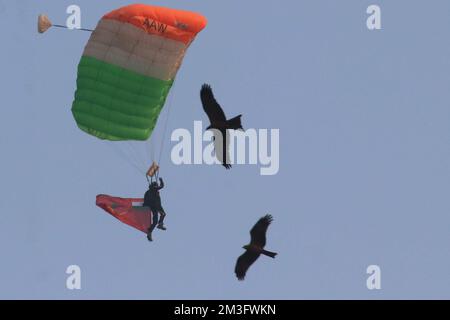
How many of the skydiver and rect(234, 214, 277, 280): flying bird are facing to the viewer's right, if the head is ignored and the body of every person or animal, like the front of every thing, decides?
1

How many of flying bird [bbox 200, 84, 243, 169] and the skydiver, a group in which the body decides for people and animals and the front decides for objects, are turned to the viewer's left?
1

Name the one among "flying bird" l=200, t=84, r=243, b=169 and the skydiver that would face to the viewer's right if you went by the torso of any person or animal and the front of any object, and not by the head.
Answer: the skydiver

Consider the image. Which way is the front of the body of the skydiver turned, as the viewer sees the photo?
to the viewer's right

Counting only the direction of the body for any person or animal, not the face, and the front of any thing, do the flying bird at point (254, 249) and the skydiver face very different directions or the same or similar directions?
very different directions

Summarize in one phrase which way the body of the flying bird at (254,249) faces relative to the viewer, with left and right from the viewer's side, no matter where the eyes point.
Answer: facing to the left of the viewer

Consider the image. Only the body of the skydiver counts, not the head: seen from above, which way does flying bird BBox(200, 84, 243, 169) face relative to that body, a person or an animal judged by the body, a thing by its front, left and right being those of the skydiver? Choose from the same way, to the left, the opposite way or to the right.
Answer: the opposite way

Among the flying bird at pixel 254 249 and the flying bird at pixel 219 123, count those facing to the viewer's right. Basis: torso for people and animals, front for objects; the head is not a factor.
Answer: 0

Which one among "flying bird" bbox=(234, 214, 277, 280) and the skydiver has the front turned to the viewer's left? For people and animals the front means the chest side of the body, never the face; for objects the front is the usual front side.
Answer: the flying bird

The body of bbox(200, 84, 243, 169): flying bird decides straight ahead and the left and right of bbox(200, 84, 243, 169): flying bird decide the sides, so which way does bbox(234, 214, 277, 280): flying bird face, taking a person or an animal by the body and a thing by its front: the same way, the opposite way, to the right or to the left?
the same way

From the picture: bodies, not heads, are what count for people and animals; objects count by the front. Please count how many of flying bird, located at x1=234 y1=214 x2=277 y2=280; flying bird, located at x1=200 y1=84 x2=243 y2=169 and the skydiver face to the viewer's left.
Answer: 2

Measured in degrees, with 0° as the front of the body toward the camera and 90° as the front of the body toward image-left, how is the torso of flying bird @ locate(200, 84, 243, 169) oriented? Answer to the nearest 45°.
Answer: approximately 90°
